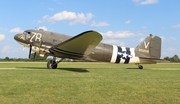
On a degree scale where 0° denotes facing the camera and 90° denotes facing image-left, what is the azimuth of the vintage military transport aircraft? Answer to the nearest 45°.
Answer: approximately 90°
